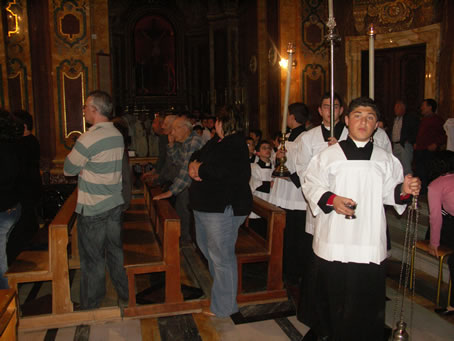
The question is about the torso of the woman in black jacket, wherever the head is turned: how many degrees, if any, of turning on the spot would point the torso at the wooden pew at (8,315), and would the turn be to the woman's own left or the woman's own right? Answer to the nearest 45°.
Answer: approximately 45° to the woman's own left

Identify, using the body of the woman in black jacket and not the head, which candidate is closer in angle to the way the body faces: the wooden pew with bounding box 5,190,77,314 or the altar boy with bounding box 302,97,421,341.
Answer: the wooden pew
